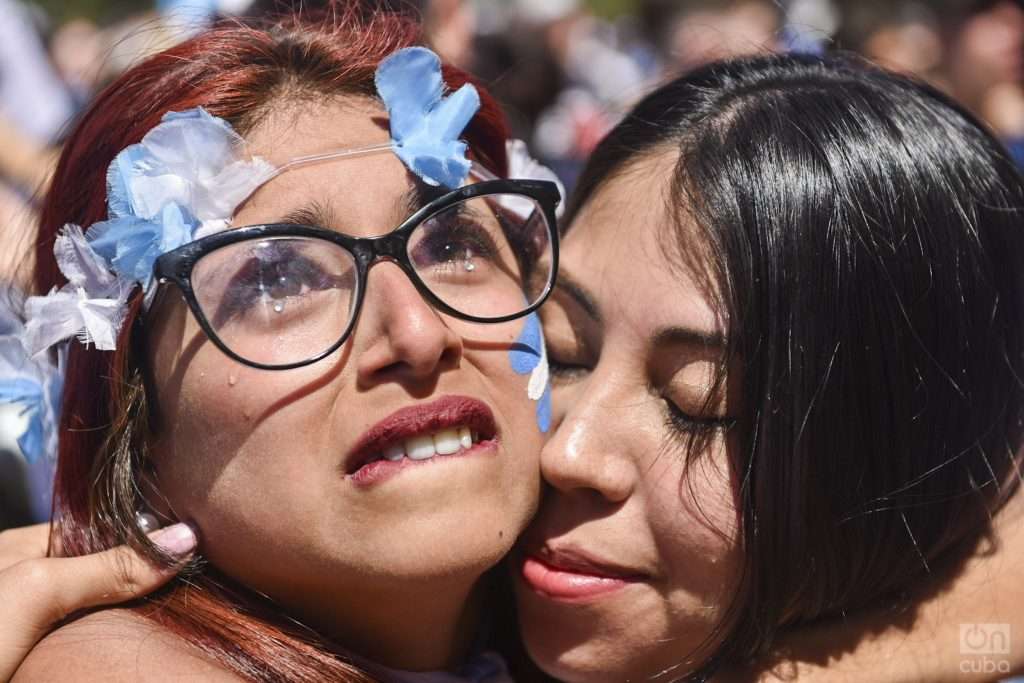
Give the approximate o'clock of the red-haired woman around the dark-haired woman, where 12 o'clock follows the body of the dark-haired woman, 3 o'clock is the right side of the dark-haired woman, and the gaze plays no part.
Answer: The red-haired woman is roughly at 1 o'clock from the dark-haired woman.

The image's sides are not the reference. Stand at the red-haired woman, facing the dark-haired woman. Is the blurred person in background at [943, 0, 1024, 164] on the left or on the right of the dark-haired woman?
left

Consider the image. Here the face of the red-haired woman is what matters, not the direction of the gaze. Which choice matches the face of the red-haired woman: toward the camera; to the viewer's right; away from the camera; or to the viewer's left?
toward the camera

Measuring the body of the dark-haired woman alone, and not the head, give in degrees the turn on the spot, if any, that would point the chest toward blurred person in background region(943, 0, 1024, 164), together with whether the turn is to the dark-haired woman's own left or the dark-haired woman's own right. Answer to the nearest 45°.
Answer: approximately 135° to the dark-haired woman's own right

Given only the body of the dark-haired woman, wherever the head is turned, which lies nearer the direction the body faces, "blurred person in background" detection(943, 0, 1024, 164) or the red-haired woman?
the red-haired woman

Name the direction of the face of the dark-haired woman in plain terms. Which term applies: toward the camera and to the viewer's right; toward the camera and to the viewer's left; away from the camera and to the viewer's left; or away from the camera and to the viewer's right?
toward the camera and to the viewer's left

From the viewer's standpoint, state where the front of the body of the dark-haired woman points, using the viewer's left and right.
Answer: facing the viewer and to the left of the viewer
